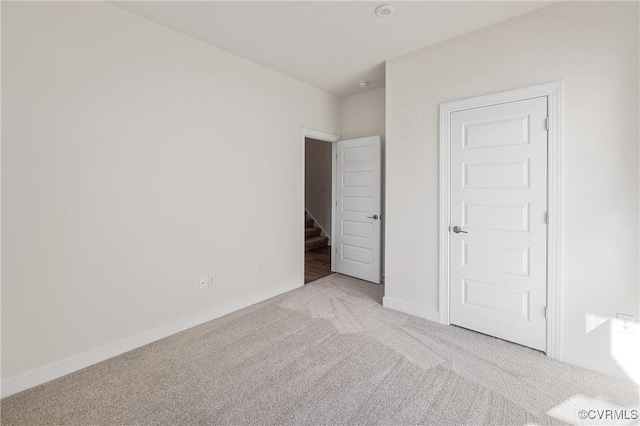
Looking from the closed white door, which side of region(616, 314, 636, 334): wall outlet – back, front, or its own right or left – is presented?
right

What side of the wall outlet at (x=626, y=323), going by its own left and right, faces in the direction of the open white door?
right
